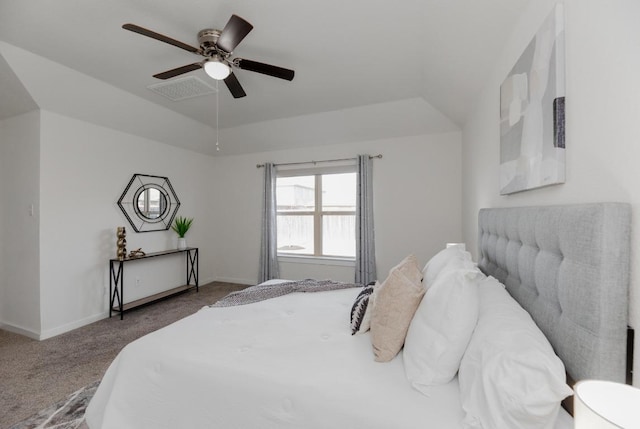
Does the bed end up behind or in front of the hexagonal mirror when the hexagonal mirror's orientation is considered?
in front

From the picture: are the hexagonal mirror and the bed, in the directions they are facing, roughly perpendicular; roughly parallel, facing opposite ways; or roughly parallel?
roughly parallel, facing opposite ways

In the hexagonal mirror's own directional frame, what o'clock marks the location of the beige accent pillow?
The beige accent pillow is roughly at 1 o'clock from the hexagonal mirror.

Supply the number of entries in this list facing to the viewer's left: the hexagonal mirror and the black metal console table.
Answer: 0

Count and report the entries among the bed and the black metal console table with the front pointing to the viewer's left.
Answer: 1

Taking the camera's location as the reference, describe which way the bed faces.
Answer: facing to the left of the viewer

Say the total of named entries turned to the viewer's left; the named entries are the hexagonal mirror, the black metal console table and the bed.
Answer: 1

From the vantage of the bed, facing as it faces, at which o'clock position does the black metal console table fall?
The black metal console table is roughly at 1 o'clock from the bed.

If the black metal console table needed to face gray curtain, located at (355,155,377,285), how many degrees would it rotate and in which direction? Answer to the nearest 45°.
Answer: approximately 45° to its left

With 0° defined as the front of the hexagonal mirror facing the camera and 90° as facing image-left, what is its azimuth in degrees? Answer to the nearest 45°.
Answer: approximately 315°

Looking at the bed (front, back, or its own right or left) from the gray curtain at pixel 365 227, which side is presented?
right

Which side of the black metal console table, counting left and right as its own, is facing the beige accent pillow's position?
front

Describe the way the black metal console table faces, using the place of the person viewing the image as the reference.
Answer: facing the viewer and to the right of the viewer

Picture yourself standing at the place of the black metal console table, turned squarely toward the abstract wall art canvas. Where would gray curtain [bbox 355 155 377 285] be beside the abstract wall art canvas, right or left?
left

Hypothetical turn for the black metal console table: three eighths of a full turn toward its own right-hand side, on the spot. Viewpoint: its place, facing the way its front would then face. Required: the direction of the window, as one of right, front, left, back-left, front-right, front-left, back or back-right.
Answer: back
